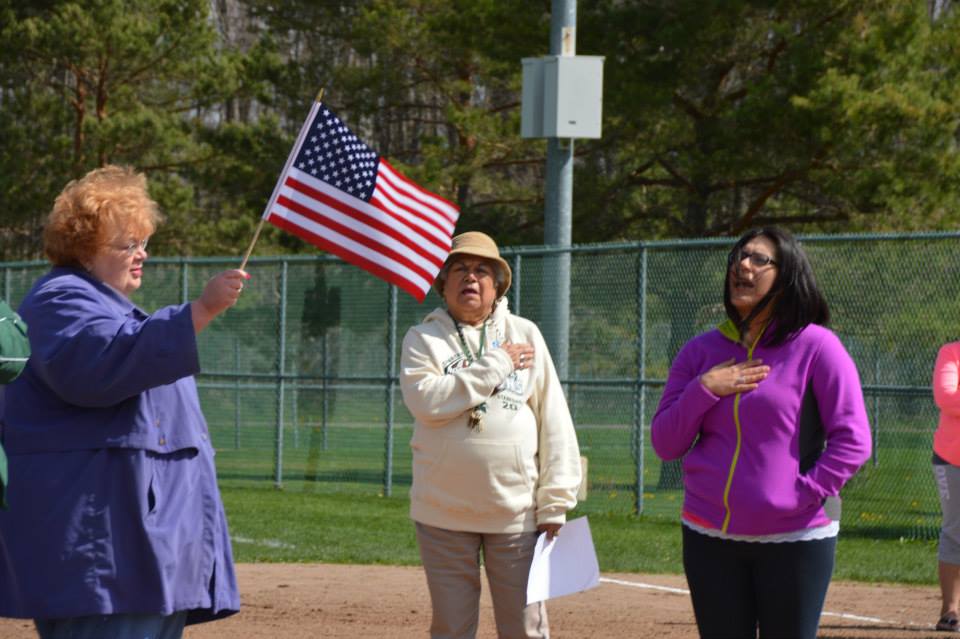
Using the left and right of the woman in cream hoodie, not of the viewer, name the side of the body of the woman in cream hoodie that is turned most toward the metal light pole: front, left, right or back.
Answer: back

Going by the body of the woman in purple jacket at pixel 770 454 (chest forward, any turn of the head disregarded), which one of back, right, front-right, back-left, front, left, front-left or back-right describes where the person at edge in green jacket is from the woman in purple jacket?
front

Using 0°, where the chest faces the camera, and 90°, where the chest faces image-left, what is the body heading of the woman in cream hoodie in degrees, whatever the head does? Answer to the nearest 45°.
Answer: approximately 0°

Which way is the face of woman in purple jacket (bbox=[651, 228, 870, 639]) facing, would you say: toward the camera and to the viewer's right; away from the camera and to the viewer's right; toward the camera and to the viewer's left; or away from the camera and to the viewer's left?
toward the camera and to the viewer's left

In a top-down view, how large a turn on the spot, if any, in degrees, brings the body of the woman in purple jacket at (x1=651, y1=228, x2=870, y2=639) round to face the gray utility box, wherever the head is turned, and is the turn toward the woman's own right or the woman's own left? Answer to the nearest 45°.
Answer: approximately 135° to the woman's own right

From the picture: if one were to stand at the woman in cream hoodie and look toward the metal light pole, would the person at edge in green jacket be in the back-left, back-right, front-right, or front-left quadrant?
back-left

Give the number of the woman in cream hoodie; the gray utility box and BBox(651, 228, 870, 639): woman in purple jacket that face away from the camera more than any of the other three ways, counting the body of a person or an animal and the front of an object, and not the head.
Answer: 0

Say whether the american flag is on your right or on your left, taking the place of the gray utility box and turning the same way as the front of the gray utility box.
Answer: on your right

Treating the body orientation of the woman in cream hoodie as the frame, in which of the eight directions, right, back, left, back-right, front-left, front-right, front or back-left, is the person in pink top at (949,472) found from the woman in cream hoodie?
back-left

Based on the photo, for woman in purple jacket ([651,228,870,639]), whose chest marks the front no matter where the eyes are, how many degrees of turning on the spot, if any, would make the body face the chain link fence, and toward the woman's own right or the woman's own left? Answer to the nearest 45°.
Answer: approximately 135° to the woman's own right

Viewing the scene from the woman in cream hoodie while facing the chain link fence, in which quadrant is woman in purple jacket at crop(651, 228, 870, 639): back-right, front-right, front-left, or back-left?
back-right

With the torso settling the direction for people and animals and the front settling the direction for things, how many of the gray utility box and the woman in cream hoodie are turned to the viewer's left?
0

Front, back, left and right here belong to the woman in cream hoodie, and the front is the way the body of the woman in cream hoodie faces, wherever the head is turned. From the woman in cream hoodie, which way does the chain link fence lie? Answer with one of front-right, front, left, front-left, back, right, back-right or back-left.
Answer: back

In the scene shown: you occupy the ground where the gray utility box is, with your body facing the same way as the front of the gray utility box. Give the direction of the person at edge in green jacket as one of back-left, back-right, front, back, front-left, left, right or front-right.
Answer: front-right

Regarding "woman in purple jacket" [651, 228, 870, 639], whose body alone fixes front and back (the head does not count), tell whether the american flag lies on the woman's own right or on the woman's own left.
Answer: on the woman's own right
